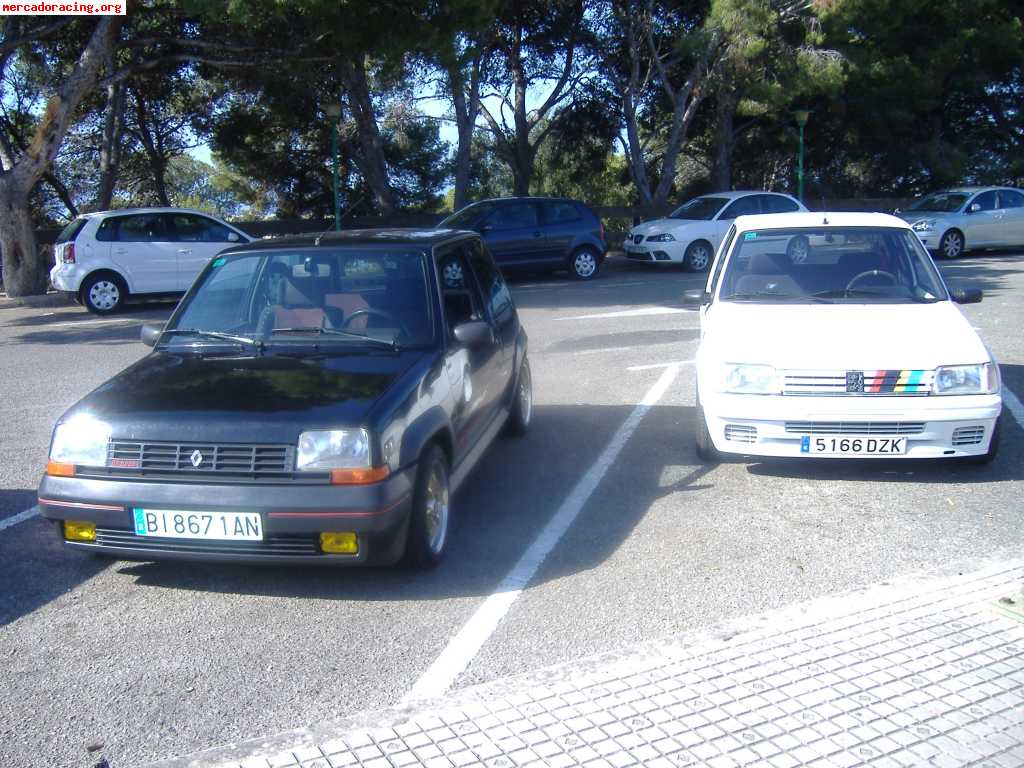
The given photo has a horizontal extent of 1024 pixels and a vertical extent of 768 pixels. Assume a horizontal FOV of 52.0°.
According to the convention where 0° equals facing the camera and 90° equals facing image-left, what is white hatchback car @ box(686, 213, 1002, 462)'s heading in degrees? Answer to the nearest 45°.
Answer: approximately 0°

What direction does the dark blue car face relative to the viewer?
to the viewer's left

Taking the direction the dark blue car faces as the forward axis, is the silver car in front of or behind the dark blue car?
behind

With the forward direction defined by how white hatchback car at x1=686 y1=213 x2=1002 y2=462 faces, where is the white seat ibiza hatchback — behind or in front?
behind

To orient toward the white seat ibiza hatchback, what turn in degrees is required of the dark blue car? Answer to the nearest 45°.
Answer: approximately 135° to its right

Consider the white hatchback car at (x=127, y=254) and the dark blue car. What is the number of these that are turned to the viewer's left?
1

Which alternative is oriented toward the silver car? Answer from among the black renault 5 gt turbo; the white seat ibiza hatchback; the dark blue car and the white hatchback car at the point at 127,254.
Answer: the white hatchback car

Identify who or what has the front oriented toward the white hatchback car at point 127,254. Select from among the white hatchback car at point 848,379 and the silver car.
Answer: the silver car

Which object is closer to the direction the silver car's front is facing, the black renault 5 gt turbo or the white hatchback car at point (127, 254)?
the white hatchback car

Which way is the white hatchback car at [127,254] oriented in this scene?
to the viewer's right

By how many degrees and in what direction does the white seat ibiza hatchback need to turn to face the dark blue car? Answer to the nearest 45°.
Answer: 0° — it already faces it

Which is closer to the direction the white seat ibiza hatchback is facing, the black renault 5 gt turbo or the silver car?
the black renault 5 gt turbo

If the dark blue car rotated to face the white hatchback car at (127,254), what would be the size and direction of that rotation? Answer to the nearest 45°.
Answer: approximately 45° to its left

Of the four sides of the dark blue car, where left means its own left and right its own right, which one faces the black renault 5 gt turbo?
left

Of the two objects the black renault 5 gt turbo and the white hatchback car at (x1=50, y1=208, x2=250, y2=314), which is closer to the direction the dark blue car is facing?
the white hatchback car

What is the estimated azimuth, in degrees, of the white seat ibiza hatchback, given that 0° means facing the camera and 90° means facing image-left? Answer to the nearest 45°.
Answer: approximately 45°
